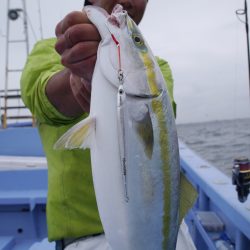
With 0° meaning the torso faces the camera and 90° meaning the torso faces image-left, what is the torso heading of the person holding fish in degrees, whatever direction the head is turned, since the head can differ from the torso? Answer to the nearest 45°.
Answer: approximately 0°
